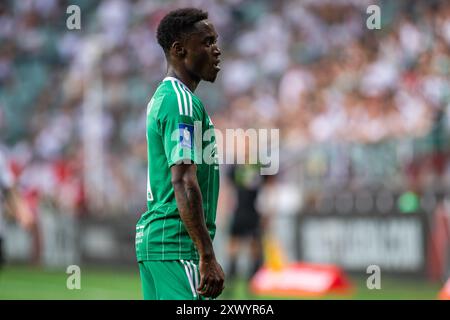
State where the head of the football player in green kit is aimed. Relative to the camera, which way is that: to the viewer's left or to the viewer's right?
to the viewer's right

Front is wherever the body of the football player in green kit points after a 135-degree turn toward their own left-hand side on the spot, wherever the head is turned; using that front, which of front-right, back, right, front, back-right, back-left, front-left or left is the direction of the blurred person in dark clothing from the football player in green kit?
front-right

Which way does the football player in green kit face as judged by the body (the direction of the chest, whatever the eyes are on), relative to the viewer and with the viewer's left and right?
facing to the right of the viewer
